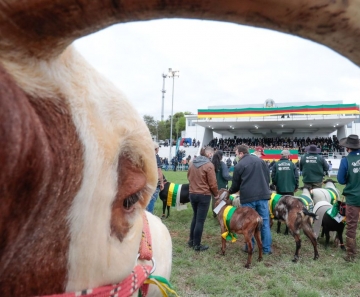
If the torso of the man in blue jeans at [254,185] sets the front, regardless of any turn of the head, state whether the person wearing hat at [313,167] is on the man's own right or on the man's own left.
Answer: on the man's own right

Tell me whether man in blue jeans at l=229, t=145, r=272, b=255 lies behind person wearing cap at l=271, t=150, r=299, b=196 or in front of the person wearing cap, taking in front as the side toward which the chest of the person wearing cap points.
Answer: behind

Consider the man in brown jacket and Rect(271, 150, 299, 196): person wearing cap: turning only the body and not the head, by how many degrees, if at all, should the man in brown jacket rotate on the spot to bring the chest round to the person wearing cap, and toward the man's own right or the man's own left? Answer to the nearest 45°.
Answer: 0° — they already face them

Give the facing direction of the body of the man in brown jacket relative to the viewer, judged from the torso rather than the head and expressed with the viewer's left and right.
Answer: facing away from the viewer and to the right of the viewer

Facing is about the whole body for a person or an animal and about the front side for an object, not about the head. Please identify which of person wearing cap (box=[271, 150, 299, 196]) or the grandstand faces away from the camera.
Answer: the person wearing cap

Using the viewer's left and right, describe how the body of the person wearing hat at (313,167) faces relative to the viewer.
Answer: facing away from the viewer

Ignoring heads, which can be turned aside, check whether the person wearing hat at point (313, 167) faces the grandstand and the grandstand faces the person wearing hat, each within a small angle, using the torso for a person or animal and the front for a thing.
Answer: yes

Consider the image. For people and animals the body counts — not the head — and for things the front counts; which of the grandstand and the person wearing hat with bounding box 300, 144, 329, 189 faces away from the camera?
the person wearing hat

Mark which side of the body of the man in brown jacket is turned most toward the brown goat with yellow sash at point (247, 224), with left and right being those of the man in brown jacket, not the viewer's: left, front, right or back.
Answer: right

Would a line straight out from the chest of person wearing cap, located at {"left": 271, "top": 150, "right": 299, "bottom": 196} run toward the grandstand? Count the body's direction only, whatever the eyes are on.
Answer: yes

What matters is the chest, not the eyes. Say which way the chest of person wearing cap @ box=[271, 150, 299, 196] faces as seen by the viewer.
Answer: away from the camera

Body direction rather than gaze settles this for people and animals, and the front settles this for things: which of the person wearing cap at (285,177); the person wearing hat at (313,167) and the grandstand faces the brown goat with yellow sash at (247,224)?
the grandstand
